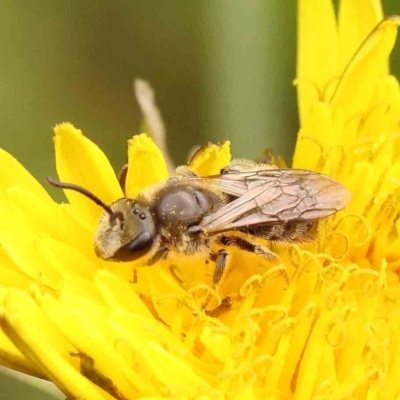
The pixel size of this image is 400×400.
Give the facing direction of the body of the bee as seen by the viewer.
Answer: to the viewer's left
